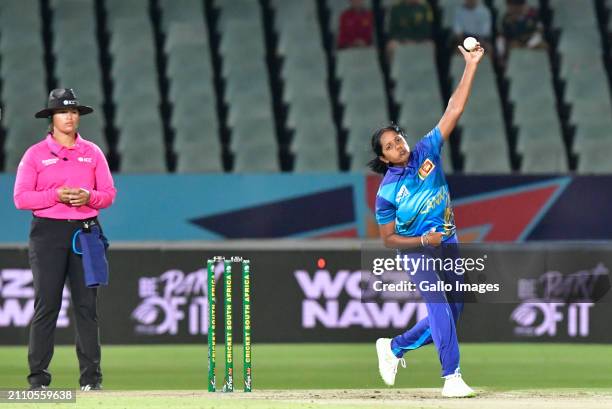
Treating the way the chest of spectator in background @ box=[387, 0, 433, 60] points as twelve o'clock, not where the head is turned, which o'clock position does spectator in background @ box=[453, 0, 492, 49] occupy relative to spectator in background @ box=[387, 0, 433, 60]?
spectator in background @ box=[453, 0, 492, 49] is roughly at 9 o'clock from spectator in background @ box=[387, 0, 433, 60].

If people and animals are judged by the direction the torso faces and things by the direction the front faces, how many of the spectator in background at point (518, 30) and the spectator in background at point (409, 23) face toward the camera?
2

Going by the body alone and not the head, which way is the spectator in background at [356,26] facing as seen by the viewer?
toward the camera

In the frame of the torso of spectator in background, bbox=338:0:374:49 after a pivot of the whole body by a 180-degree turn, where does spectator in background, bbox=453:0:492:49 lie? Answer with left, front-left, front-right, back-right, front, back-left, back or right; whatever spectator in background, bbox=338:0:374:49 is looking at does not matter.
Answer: right

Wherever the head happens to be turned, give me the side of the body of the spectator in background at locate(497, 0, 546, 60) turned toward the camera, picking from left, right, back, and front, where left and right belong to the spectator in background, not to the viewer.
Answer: front

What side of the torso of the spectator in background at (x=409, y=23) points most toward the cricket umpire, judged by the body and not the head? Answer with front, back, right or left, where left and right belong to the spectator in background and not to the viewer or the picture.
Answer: front

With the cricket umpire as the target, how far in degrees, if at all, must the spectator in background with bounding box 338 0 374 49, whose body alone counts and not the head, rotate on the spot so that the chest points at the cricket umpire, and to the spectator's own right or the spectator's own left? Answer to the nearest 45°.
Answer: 0° — they already face them

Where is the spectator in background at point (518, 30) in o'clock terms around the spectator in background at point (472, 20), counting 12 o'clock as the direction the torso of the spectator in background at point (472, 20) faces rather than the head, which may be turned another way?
the spectator in background at point (518, 30) is roughly at 8 o'clock from the spectator in background at point (472, 20).

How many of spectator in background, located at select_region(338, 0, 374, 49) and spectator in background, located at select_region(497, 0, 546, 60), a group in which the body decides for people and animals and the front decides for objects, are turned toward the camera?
2

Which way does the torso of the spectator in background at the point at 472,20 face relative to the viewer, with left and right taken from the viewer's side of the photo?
facing the viewer

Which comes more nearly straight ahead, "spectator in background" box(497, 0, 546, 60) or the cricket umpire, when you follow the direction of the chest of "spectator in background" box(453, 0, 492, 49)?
the cricket umpire
